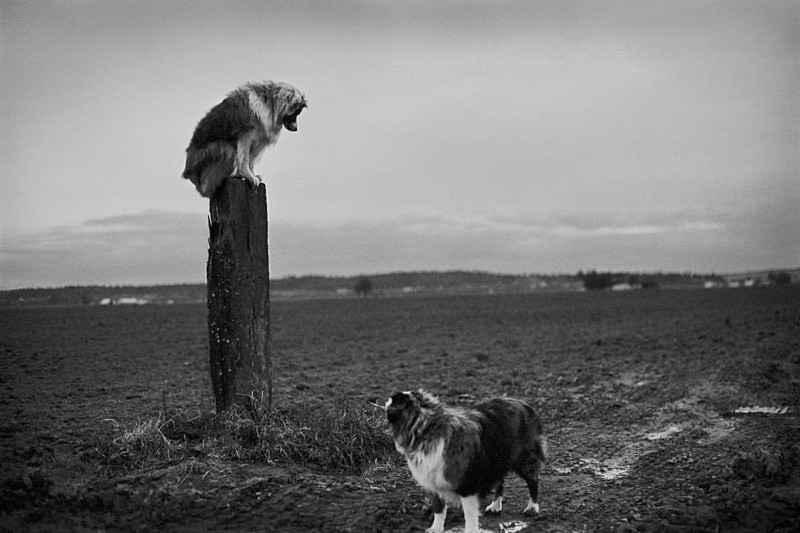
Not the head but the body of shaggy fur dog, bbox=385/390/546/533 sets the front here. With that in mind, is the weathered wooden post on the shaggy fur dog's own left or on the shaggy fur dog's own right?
on the shaggy fur dog's own right

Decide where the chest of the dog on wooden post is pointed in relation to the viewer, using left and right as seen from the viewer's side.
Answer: facing to the right of the viewer

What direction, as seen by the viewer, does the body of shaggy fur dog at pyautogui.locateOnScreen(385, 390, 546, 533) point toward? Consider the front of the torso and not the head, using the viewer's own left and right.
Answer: facing the viewer and to the left of the viewer

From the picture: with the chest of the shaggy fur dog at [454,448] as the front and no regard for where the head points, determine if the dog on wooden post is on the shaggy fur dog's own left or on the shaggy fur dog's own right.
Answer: on the shaggy fur dog's own right

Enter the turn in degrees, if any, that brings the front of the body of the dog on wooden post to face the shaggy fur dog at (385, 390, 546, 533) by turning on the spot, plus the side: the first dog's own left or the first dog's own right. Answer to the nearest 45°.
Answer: approximately 45° to the first dog's own right

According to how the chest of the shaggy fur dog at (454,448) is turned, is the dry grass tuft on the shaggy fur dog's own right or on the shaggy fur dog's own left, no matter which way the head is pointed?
on the shaggy fur dog's own right

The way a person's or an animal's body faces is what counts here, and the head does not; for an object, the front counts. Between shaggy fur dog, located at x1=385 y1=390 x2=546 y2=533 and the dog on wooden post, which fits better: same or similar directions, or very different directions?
very different directions

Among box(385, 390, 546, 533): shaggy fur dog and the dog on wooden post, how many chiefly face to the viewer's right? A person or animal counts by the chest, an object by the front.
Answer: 1
